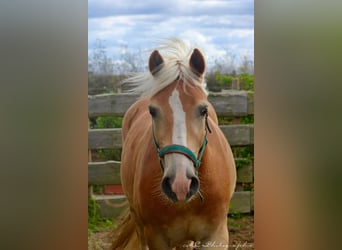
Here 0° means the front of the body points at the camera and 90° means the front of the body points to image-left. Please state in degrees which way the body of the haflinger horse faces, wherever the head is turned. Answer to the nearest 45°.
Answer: approximately 0°
